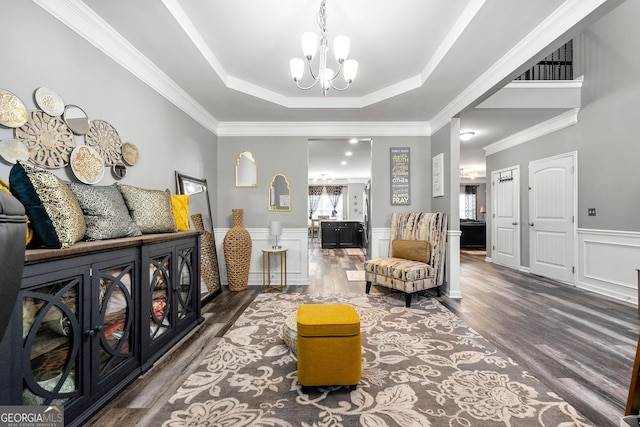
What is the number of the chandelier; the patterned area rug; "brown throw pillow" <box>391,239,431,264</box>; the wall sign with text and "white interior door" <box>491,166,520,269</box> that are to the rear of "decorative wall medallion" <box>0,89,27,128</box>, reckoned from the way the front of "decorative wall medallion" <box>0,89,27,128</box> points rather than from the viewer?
0

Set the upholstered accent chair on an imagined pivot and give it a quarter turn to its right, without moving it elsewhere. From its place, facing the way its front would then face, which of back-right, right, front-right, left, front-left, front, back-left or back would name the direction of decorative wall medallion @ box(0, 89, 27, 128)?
left

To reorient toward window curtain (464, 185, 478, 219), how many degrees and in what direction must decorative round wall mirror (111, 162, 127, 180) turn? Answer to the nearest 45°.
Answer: approximately 45° to its left

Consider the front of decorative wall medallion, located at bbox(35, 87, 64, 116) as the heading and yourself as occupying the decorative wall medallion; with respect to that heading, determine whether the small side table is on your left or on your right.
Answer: on your left

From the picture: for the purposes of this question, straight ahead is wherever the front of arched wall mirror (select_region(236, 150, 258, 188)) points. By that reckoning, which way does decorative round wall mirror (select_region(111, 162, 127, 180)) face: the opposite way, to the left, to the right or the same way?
to the left

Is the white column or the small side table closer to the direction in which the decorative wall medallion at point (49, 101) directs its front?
the white column

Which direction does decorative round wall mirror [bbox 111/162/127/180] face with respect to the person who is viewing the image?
facing the viewer and to the right of the viewer

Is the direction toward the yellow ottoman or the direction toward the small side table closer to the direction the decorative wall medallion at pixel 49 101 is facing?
the yellow ottoman

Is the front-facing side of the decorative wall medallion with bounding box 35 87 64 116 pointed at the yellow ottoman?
yes

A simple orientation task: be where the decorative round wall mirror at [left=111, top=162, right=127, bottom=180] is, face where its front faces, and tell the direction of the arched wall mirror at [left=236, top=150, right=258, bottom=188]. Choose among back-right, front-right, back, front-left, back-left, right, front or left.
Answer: left

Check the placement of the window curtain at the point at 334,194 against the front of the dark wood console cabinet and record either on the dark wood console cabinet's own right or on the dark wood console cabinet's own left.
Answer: on the dark wood console cabinet's own left

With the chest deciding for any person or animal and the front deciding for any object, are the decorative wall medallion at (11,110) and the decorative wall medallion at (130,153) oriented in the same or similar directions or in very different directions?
same or similar directions

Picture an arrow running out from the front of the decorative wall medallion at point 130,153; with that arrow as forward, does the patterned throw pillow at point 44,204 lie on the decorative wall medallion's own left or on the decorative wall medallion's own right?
on the decorative wall medallion's own right

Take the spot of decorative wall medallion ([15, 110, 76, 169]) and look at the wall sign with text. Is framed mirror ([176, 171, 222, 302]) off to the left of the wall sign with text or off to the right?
left

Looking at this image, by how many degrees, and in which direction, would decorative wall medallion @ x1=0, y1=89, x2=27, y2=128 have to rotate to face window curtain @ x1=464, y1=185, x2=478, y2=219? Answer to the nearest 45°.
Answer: approximately 45° to its left

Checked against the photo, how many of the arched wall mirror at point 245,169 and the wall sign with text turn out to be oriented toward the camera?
2

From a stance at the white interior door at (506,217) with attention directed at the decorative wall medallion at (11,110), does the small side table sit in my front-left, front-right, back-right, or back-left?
front-right

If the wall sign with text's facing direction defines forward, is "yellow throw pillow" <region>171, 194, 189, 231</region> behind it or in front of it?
in front

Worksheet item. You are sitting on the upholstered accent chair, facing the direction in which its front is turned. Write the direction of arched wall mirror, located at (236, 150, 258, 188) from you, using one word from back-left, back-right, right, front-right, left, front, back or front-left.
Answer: front-right

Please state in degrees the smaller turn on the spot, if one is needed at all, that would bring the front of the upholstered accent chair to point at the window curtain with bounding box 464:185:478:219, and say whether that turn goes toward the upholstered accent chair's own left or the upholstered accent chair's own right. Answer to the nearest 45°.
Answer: approximately 135° to the upholstered accent chair's own right

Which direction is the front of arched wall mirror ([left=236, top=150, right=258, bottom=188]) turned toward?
toward the camera
